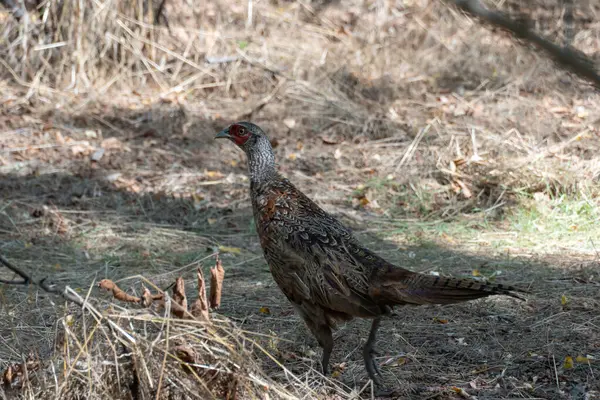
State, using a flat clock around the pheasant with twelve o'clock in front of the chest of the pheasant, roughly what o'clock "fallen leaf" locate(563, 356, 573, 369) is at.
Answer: The fallen leaf is roughly at 6 o'clock from the pheasant.

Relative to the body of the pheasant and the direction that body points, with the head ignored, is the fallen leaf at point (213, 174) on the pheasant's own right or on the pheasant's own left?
on the pheasant's own right

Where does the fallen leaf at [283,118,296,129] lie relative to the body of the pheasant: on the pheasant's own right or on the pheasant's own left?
on the pheasant's own right

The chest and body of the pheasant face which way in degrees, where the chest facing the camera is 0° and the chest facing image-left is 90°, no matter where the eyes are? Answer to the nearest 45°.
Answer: approximately 90°
